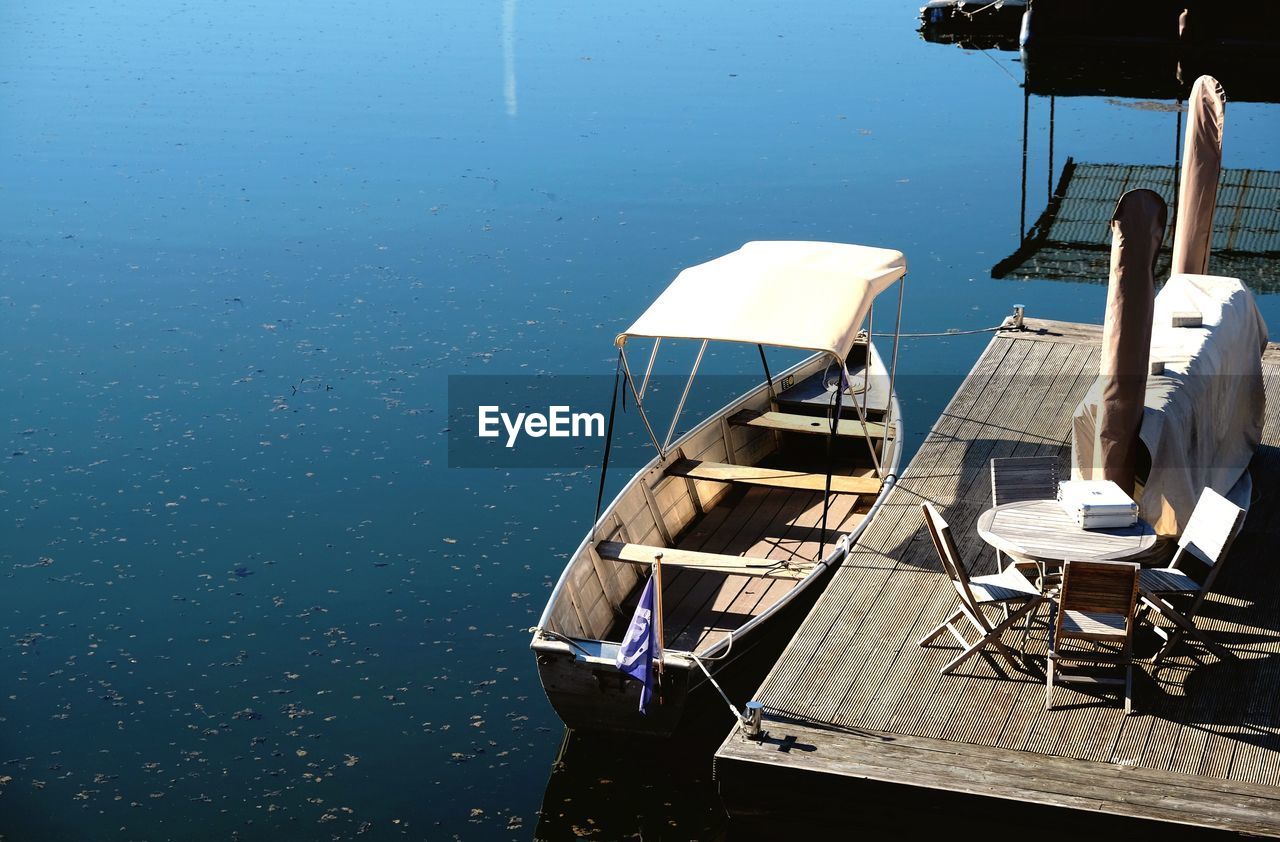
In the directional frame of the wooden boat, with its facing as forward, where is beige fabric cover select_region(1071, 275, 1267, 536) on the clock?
The beige fabric cover is roughly at 2 o'clock from the wooden boat.

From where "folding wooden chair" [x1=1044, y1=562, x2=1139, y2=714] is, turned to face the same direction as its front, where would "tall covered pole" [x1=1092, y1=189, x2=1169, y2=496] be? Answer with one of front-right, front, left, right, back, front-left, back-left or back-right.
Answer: front

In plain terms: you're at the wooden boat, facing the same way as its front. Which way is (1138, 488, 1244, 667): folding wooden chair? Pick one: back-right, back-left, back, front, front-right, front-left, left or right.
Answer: right

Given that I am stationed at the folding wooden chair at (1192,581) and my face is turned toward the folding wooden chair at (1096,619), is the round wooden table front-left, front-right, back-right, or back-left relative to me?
front-right

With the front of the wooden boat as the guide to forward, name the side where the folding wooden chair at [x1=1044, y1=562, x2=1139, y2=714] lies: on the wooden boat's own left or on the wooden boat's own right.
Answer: on the wooden boat's own right

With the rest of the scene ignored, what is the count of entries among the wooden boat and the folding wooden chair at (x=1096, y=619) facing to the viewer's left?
0

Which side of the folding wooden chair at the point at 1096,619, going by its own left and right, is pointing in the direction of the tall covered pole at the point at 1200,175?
front

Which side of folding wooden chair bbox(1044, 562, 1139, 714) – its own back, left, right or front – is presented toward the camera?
back

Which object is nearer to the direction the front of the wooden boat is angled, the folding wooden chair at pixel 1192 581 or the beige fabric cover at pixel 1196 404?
the beige fabric cover

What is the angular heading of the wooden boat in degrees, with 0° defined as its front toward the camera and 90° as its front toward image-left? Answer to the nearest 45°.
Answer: approximately 225°

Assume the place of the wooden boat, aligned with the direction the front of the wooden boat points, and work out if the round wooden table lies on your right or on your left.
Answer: on your right
